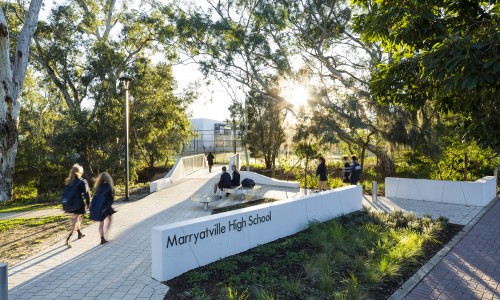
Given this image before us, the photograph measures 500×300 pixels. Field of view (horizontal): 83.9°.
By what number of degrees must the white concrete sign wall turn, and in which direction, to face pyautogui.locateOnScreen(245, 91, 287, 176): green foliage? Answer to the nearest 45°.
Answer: approximately 135° to its left

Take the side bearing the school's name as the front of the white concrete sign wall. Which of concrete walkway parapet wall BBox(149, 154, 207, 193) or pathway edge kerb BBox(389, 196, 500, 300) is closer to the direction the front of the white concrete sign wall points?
the pathway edge kerb

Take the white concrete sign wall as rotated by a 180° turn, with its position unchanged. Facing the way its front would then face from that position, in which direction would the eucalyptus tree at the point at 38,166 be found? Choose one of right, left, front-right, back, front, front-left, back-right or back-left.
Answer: front

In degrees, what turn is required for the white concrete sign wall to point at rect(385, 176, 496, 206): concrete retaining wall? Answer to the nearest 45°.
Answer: approximately 90° to its left

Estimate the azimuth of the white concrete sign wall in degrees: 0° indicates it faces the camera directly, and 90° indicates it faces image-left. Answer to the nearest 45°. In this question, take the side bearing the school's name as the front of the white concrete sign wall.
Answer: approximately 315°

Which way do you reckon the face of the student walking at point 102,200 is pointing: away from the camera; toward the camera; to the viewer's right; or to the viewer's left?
away from the camera

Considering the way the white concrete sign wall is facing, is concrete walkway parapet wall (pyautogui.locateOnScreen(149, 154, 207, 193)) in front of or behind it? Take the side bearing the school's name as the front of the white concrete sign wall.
behind

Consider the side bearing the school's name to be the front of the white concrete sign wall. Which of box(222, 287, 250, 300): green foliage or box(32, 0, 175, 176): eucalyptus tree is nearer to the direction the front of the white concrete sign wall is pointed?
the green foliage
